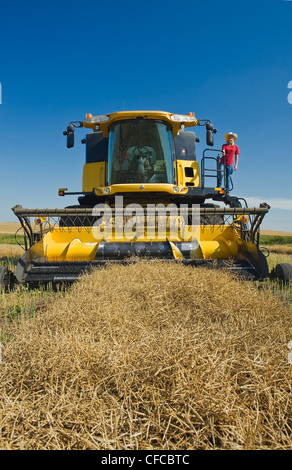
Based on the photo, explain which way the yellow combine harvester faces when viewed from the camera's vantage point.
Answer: facing the viewer
